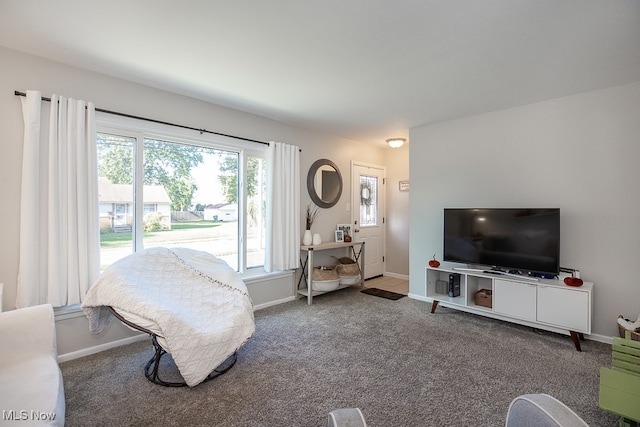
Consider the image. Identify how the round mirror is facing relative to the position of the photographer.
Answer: facing the viewer and to the right of the viewer

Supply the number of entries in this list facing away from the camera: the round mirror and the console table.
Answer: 0

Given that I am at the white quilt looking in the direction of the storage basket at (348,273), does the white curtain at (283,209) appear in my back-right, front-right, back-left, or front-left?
front-left

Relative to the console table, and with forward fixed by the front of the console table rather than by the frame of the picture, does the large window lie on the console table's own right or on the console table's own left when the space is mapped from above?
on the console table's own right

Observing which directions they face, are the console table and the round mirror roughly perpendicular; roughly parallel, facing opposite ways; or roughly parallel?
roughly parallel

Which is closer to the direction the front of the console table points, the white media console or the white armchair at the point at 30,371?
the white media console

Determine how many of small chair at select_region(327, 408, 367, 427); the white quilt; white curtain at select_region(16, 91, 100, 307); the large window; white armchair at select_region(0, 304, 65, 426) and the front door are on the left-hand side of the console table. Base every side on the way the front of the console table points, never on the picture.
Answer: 1

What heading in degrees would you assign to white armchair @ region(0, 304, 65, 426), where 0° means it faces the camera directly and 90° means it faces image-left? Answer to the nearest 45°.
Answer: approximately 315°
